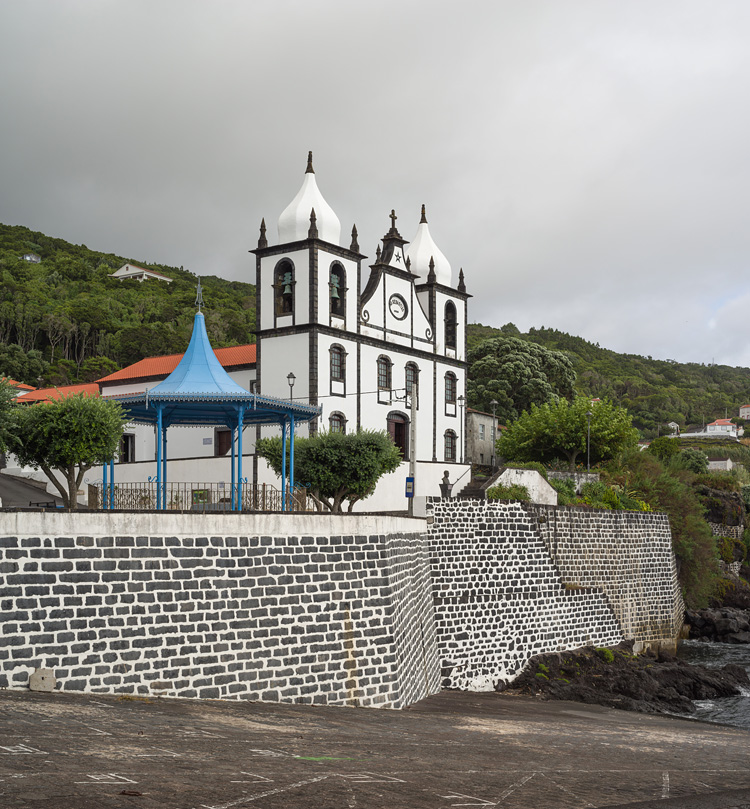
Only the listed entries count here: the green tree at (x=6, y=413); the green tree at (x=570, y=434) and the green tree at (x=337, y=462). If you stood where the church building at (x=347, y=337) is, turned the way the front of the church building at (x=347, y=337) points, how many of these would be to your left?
1

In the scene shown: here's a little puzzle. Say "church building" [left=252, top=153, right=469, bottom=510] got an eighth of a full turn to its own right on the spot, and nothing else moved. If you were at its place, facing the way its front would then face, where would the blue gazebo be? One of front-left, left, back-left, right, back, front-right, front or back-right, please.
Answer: front

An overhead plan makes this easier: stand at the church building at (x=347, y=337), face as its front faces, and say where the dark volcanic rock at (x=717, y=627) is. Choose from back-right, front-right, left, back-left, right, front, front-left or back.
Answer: front-left

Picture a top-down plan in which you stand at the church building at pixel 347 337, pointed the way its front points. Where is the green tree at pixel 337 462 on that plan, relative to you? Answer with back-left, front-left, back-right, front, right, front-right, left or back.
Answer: front-right

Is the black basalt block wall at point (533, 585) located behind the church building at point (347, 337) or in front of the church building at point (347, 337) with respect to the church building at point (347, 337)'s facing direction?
in front

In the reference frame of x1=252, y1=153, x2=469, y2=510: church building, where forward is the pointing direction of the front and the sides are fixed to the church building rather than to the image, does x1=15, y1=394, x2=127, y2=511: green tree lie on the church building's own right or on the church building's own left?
on the church building's own right

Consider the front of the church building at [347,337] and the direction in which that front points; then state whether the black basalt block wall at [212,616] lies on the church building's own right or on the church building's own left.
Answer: on the church building's own right

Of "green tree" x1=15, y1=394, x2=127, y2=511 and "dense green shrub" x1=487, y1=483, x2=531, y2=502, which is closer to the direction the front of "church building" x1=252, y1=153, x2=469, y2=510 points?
the dense green shrub

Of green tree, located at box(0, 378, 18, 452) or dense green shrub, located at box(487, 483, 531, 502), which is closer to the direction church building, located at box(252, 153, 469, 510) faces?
the dense green shrub

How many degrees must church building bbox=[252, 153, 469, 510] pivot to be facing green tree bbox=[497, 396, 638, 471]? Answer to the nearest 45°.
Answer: approximately 90° to its left

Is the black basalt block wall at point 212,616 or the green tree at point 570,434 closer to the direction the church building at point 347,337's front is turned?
the black basalt block wall

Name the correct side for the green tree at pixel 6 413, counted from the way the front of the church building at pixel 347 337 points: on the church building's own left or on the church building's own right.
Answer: on the church building's own right
